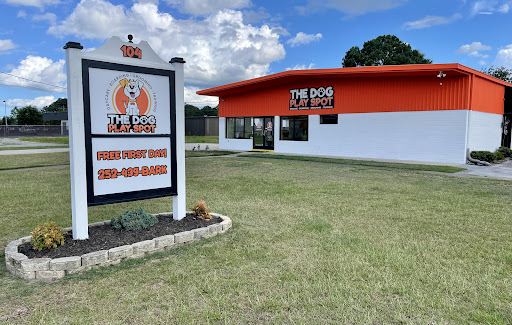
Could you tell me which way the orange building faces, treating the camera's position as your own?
facing the viewer and to the left of the viewer

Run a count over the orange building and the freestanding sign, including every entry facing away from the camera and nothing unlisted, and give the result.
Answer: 0

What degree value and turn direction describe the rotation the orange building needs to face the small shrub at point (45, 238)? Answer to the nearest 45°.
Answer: approximately 45° to its left

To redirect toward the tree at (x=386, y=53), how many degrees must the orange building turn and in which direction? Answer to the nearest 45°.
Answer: approximately 135° to its right

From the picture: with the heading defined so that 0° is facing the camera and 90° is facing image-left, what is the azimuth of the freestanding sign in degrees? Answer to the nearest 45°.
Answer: approximately 315°

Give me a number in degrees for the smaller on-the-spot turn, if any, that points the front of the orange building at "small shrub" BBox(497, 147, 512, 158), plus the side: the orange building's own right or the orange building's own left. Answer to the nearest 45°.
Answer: approximately 135° to the orange building's own left
